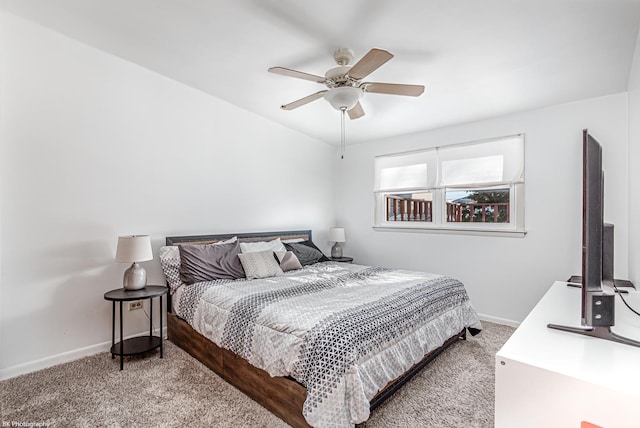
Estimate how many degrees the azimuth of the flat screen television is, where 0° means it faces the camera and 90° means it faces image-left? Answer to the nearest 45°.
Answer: approximately 90°

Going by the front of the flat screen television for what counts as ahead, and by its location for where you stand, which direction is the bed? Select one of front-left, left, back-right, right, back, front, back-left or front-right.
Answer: front

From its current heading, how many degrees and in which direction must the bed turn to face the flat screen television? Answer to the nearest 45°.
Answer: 0° — it already faces it

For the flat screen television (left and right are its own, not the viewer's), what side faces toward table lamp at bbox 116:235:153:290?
front

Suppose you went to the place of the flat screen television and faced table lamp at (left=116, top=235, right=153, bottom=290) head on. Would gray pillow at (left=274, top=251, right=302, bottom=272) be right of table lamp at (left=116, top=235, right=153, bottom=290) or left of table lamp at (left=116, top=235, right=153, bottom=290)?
right

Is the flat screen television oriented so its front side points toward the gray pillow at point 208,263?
yes

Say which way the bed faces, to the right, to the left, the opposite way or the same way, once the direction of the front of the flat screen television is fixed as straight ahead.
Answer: the opposite way

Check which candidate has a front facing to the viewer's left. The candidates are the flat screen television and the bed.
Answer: the flat screen television

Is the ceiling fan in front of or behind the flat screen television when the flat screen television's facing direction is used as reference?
in front

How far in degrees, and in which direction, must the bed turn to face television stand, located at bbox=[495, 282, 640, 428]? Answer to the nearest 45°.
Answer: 0° — it already faces it

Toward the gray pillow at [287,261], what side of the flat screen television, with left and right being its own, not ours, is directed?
front

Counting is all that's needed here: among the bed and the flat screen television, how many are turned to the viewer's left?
1
